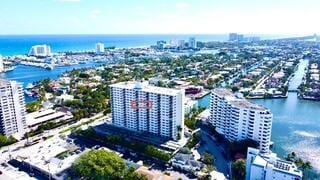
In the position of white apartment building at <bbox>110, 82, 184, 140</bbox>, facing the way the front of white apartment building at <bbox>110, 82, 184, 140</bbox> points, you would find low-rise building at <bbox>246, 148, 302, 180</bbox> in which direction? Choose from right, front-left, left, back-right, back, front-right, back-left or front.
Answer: left

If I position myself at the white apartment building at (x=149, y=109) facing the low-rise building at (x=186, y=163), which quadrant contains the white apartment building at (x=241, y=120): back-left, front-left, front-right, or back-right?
front-left

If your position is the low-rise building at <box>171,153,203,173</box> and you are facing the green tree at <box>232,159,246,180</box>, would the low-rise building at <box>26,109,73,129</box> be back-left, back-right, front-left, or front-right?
back-left

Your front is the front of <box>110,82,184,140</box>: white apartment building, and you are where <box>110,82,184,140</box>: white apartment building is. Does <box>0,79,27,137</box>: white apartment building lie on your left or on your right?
on your right

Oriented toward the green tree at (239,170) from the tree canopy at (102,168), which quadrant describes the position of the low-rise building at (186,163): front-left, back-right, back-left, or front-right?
front-left

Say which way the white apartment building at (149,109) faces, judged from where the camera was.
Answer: facing the viewer and to the left of the viewer

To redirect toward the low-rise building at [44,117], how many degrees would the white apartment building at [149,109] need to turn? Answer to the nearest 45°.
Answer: approximately 90° to its right

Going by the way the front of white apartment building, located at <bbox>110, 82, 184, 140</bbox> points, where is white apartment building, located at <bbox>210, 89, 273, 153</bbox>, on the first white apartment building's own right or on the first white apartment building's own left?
on the first white apartment building's own left

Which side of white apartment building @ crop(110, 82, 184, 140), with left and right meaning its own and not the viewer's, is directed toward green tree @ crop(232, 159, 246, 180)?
left

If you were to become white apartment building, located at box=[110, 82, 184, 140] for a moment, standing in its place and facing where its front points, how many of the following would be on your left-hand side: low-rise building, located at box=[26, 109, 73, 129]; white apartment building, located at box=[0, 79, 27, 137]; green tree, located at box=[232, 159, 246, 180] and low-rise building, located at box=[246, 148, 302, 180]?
2

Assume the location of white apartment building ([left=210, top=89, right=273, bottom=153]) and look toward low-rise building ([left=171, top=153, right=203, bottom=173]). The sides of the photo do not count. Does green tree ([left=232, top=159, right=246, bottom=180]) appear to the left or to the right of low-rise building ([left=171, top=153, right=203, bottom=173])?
left

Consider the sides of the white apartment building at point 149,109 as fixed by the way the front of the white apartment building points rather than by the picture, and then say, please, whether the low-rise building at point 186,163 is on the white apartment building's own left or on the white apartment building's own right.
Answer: on the white apartment building's own left

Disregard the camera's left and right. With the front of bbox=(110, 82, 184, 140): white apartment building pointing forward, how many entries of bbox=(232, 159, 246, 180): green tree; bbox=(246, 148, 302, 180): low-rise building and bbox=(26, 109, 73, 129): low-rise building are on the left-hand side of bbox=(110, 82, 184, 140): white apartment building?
2

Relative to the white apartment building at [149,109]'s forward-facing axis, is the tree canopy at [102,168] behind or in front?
in front

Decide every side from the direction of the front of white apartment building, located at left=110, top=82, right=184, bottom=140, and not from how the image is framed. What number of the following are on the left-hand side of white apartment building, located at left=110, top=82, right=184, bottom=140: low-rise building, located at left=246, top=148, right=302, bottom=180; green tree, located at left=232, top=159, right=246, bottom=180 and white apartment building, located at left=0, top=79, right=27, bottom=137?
2

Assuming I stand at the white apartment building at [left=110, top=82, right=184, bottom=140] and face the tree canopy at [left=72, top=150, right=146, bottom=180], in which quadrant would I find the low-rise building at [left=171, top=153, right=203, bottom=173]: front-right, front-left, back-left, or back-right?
front-left

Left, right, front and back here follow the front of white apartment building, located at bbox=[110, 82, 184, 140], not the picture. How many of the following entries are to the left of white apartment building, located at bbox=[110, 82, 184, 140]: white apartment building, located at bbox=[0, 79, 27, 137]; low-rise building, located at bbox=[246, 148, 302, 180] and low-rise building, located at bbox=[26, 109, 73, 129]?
1
